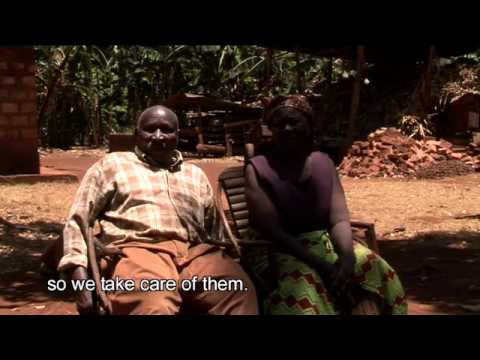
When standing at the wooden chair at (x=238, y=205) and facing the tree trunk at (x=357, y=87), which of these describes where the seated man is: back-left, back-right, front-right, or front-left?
back-left

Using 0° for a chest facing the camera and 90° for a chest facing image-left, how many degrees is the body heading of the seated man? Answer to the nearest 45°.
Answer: approximately 0°

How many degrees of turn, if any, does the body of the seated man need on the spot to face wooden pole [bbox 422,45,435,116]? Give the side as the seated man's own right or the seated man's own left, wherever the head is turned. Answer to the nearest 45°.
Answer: approximately 135° to the seated man's own left

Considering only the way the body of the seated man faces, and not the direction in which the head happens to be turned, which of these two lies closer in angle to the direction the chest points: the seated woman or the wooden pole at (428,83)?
the seated woman

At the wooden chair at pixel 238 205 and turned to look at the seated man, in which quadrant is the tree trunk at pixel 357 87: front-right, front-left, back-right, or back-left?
back-right

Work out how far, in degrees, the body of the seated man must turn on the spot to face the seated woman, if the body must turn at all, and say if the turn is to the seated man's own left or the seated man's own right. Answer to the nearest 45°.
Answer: approximately 90° to the seated man's own left

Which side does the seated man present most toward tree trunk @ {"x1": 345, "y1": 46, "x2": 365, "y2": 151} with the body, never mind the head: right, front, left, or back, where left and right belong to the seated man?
back
